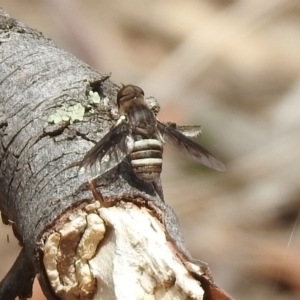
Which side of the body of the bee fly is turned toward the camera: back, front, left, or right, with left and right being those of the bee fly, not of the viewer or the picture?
back
